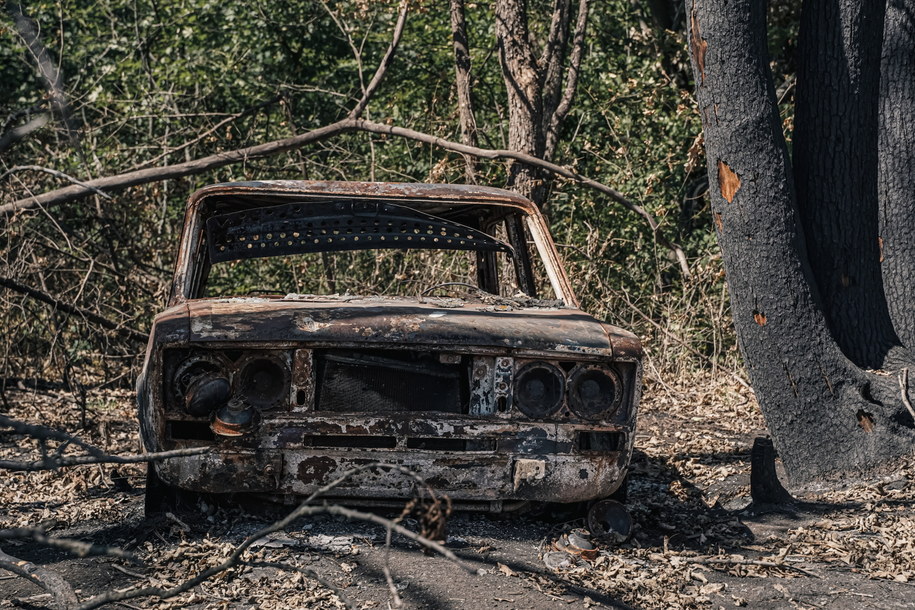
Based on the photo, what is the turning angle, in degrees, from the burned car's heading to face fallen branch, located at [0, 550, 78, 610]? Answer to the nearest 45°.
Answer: approximately 45° to its right

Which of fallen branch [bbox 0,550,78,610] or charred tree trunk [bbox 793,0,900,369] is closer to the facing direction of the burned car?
the fallen branch

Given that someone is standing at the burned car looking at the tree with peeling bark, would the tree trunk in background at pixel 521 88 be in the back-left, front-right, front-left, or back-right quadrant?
front-left

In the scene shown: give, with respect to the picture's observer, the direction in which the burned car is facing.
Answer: facing the viewer

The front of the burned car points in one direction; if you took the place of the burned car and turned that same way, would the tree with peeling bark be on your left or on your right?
on your left

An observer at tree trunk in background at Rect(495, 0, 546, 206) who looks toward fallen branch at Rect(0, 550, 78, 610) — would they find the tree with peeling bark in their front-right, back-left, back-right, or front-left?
front-left

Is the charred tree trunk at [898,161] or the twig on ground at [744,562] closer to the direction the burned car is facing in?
the twig on ground

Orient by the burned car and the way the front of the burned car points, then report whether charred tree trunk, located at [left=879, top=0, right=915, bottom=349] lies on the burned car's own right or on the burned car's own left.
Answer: on the burned car's own left

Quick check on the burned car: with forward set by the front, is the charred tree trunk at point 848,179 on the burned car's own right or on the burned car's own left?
on the burned car's own left

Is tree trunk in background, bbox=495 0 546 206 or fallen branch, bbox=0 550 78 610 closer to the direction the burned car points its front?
the fallen branch

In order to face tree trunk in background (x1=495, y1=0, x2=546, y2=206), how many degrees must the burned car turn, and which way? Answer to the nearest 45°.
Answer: approximately 180°

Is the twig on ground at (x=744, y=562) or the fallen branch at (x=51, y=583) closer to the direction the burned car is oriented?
the fallen branch
